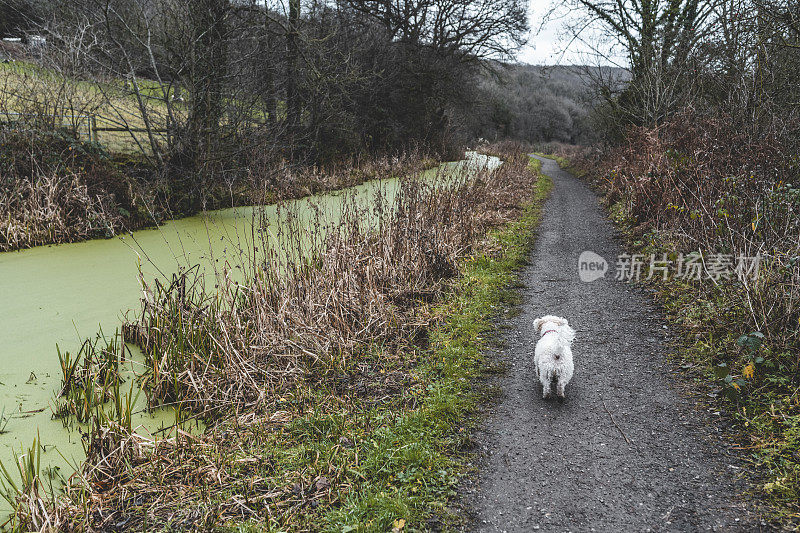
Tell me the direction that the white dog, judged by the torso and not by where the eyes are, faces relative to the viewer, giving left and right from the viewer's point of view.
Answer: facing away from the viewer
